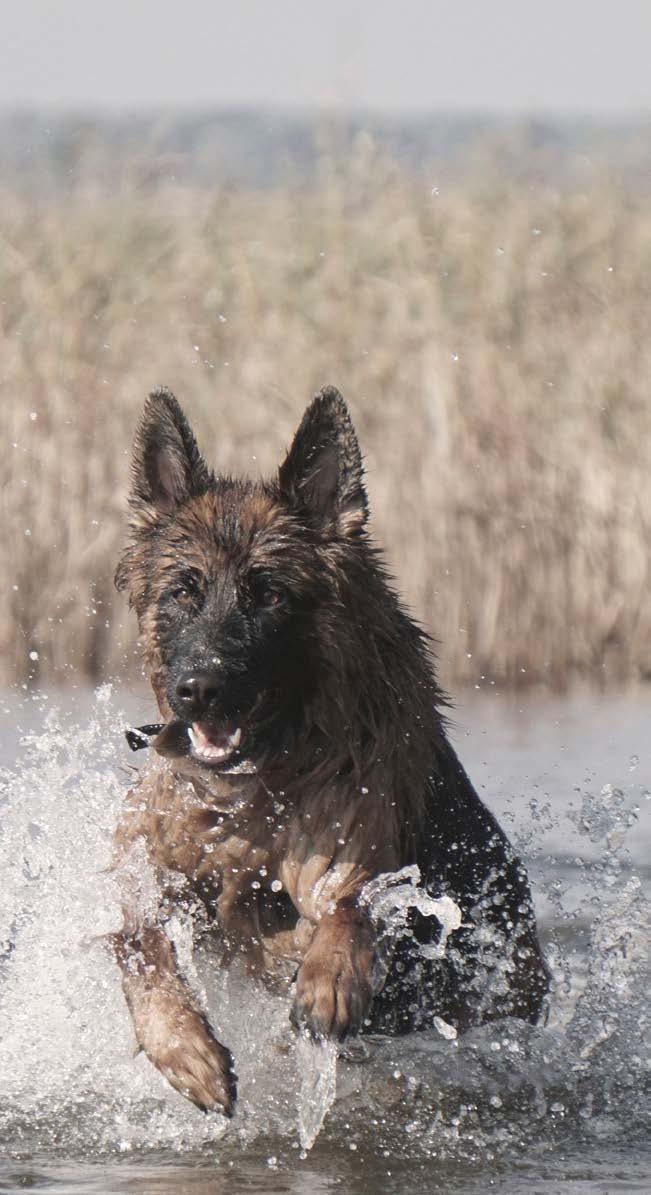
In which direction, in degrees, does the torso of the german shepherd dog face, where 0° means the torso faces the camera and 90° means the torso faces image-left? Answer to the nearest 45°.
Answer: approximately 45°
